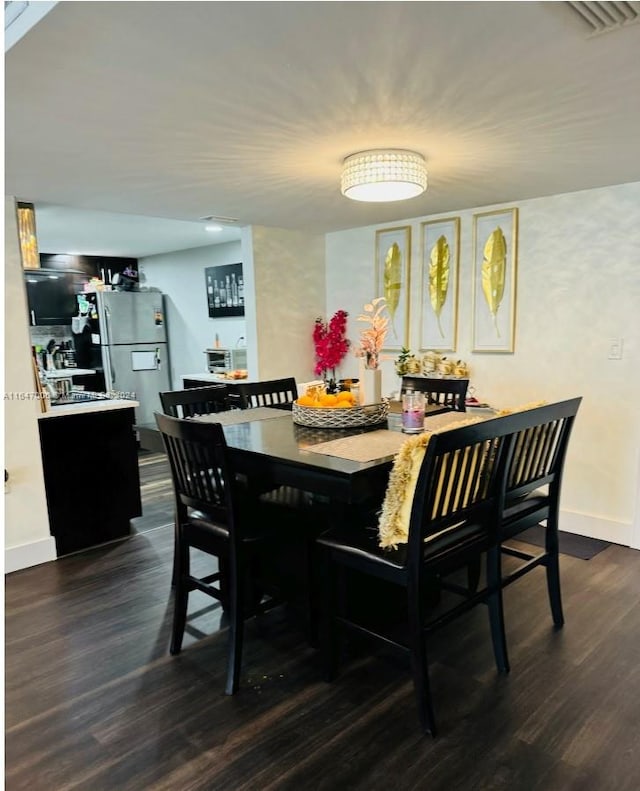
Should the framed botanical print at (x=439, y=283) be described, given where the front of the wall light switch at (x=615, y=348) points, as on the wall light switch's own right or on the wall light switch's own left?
on the wall light switch's own right

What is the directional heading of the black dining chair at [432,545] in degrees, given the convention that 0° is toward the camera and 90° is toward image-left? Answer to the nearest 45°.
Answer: approximately 135°

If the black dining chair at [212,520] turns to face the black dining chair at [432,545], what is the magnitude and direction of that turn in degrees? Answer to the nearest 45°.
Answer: approximately 90° to its right

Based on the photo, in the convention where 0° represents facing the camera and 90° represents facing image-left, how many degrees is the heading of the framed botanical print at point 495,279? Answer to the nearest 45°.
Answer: approximately 45°

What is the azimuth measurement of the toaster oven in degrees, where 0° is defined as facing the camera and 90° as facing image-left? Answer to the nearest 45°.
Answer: approximately 45°

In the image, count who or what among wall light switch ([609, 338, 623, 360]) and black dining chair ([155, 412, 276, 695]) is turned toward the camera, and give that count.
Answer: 1

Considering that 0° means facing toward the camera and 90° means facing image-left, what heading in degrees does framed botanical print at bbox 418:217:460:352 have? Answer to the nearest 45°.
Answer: approximately 45°
